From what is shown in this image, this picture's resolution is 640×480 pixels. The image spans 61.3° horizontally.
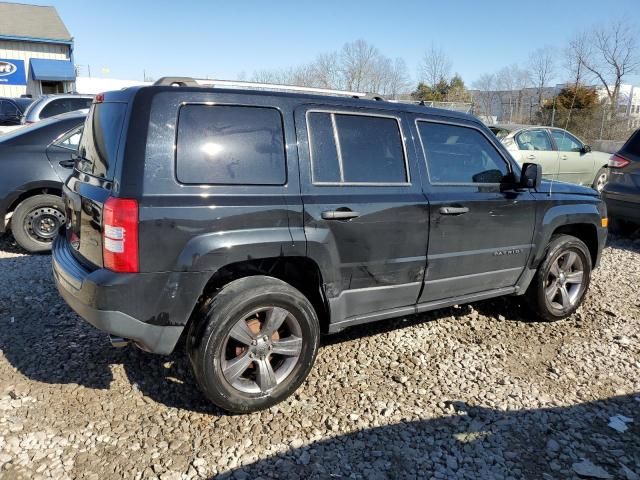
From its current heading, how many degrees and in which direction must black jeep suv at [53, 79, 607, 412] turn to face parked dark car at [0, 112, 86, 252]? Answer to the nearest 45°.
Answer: approximately 90° to its left

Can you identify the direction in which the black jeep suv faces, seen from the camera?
facing away from the viewer and to the right of the viewer

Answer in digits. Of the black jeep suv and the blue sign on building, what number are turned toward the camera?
1

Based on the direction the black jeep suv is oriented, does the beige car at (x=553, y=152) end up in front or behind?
in front

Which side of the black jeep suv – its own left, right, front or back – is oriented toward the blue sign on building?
left

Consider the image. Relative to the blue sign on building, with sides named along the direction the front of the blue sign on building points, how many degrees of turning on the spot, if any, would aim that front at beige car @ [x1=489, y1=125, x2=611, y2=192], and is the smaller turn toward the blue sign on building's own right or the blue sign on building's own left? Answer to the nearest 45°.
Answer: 0° — it already faces it

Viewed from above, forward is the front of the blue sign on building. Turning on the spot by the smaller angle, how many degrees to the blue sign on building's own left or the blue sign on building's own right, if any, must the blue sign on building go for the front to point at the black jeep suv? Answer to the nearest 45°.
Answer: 0° — it already faces it

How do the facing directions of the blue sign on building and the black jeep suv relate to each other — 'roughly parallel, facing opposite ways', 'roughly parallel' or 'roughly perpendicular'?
roughly perpendicular

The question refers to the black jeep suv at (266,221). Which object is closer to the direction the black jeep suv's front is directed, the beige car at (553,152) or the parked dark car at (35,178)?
the beige car

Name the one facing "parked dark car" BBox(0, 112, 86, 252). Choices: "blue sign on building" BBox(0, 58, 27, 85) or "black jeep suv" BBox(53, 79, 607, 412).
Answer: the blue sign on building
